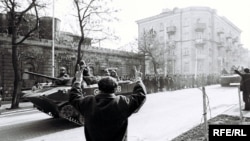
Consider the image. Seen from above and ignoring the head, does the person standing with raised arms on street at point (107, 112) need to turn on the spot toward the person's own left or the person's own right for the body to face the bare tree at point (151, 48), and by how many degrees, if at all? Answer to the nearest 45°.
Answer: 0° — they already face it

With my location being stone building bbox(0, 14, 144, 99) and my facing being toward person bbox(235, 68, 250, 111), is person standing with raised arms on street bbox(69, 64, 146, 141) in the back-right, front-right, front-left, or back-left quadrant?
front-right

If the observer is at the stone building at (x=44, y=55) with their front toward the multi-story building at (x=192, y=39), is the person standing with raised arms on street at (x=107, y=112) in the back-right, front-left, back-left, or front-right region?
back-right

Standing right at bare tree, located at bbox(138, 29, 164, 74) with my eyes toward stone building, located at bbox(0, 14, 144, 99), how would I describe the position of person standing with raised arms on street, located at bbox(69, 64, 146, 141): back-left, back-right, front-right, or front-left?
front-left

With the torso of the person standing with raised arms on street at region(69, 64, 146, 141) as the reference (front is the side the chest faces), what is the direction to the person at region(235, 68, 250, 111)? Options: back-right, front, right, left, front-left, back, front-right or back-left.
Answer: front-right

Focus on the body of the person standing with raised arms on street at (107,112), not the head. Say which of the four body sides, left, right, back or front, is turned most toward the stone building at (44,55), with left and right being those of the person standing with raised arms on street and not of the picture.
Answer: front

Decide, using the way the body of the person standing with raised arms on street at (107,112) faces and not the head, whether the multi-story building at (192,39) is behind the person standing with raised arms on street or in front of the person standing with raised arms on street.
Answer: in front

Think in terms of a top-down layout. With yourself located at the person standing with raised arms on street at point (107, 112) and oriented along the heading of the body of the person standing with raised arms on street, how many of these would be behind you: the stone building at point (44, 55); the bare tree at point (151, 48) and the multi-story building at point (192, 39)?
0

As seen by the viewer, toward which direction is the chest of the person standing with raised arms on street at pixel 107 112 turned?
away from the camera

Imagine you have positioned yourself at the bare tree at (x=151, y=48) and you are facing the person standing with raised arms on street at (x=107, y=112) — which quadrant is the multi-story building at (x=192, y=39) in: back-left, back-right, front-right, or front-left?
back-left

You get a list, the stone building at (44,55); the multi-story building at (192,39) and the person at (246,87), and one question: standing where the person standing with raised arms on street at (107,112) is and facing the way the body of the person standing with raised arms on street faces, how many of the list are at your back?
0

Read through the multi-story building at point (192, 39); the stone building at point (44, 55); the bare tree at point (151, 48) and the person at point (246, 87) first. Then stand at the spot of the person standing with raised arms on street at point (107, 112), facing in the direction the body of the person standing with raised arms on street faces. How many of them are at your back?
0
